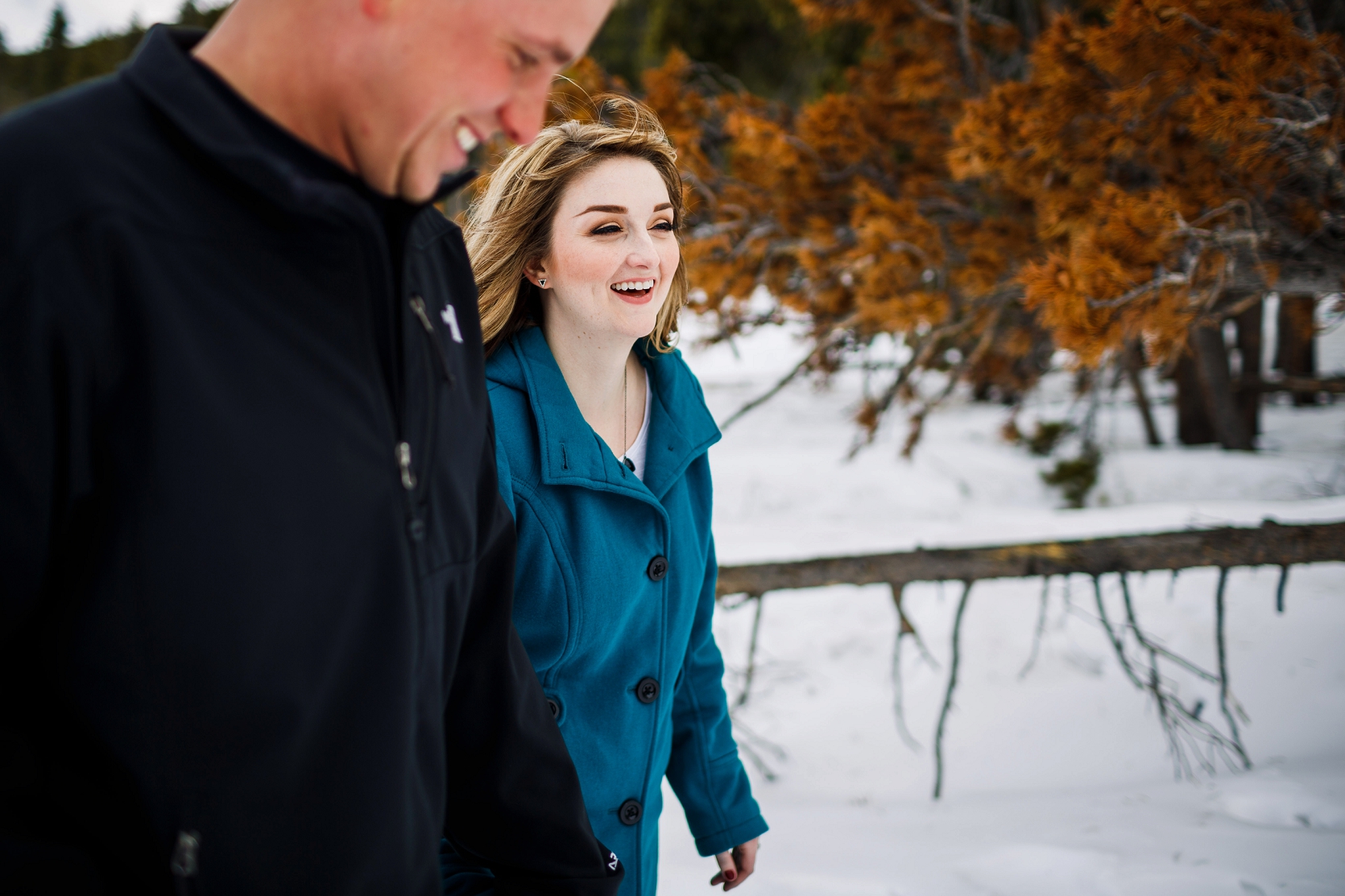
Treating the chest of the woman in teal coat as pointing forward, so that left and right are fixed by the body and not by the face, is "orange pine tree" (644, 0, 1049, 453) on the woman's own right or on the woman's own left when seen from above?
on the woman's own left

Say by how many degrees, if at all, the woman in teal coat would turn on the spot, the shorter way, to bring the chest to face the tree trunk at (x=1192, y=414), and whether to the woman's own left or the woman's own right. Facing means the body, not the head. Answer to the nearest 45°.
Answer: approximately 90° to the woman's own left

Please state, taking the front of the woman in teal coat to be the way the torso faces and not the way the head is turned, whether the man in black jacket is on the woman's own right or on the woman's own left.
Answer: on the woman's own right

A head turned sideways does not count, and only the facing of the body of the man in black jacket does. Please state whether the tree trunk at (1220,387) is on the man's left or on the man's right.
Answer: on the man's left

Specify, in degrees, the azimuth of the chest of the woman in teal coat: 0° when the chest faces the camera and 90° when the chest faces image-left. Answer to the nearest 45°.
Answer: approximately 315°

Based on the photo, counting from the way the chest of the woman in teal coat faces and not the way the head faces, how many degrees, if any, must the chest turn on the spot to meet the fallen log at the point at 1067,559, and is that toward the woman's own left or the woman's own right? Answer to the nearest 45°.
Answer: approximately 90° to the woman's own left
